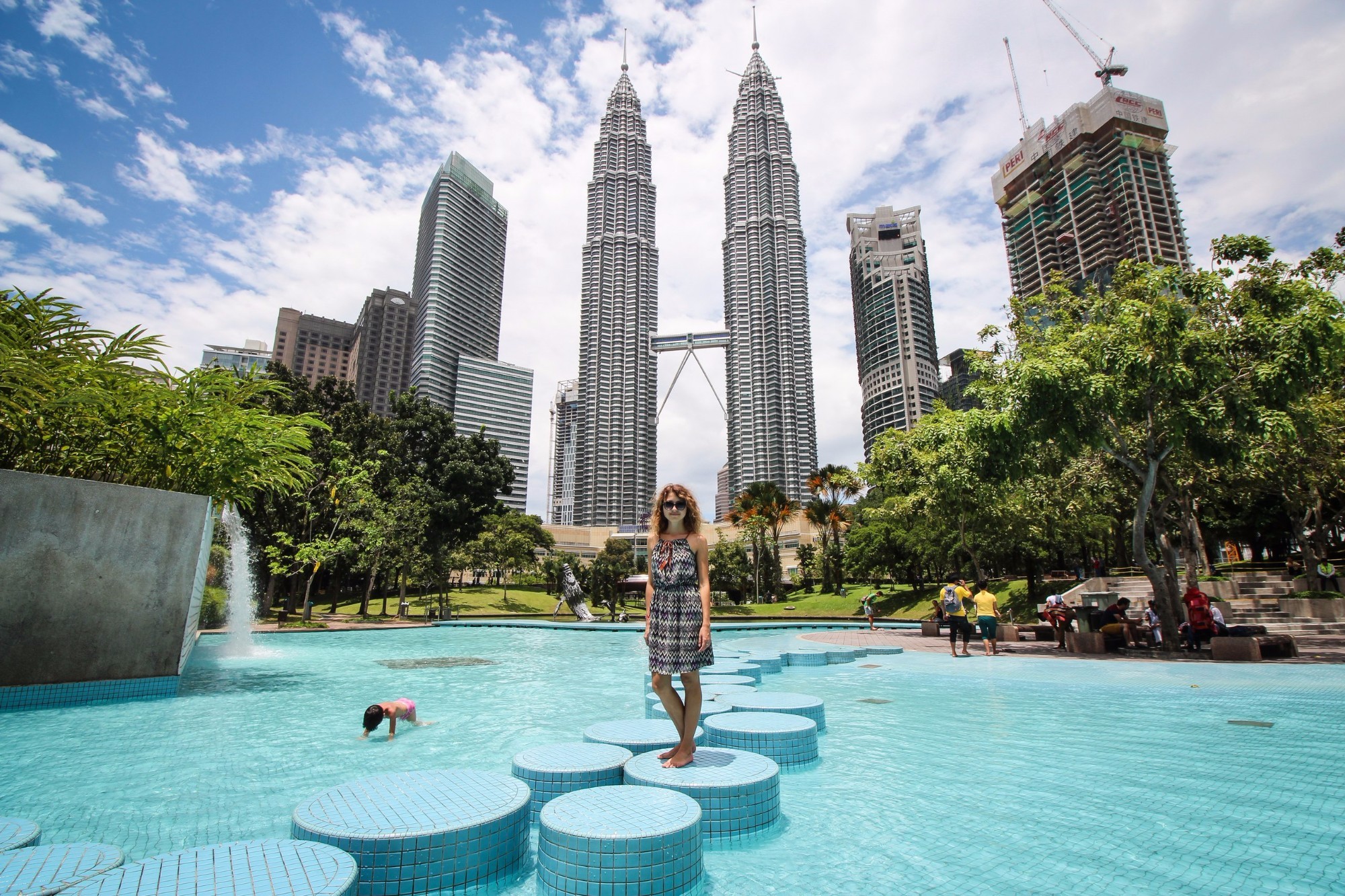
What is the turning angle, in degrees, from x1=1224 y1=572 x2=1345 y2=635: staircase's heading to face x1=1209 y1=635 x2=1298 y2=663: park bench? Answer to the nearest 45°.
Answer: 0° — it already faces it
